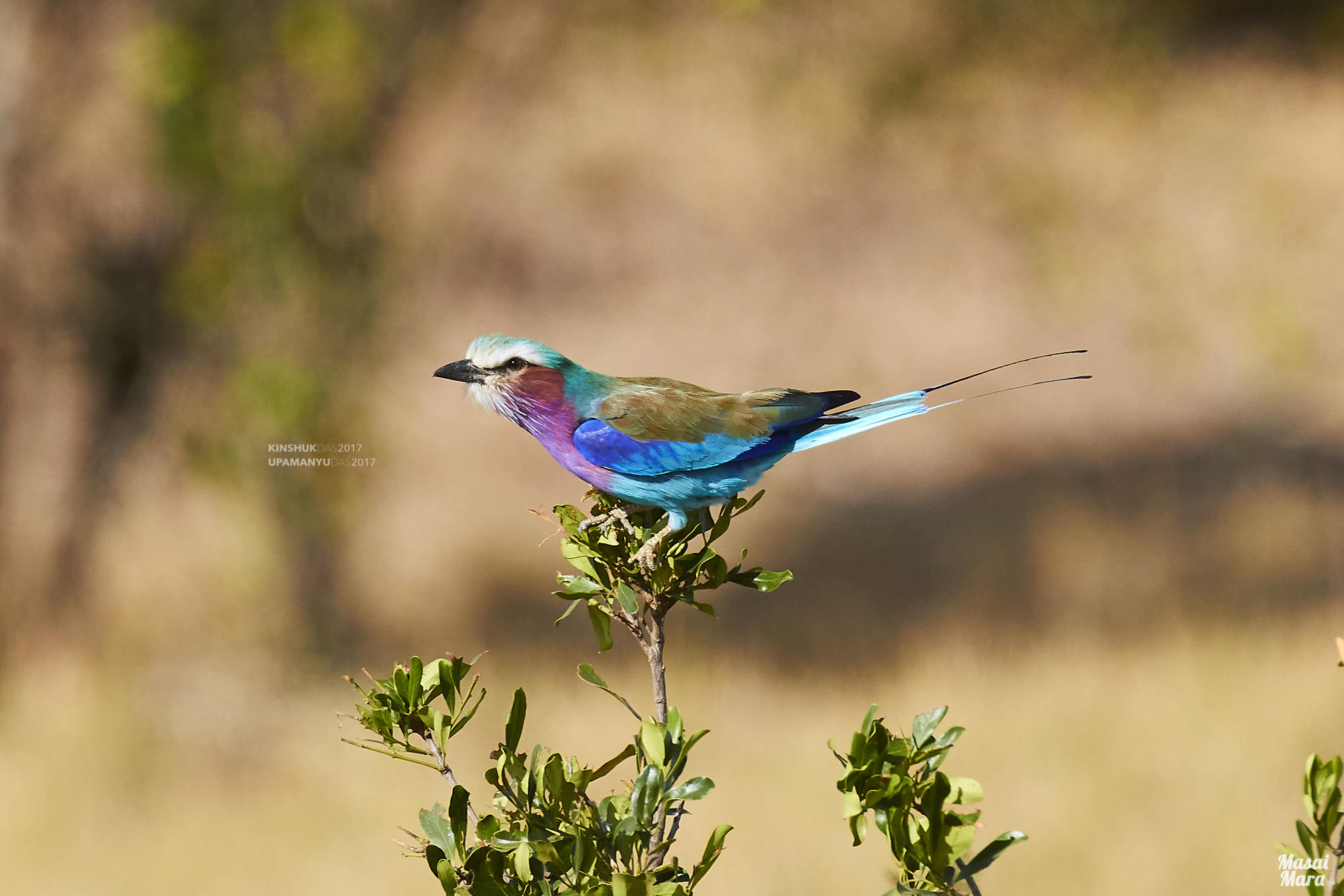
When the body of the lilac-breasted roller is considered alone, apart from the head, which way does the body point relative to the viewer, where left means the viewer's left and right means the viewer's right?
facing to the left of the viewer

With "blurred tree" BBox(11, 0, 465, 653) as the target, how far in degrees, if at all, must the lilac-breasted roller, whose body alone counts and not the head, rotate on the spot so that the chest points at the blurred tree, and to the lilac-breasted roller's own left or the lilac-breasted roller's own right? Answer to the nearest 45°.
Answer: approximately 45° to the lilac-breasted roller's own right

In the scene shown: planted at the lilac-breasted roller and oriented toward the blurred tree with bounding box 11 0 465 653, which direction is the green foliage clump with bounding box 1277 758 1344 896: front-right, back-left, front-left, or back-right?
back-right

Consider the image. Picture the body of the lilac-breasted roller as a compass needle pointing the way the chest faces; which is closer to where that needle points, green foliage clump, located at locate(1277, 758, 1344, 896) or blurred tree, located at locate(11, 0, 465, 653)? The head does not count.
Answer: the blurred tree

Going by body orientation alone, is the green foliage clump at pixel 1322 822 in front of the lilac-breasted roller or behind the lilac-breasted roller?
behind
